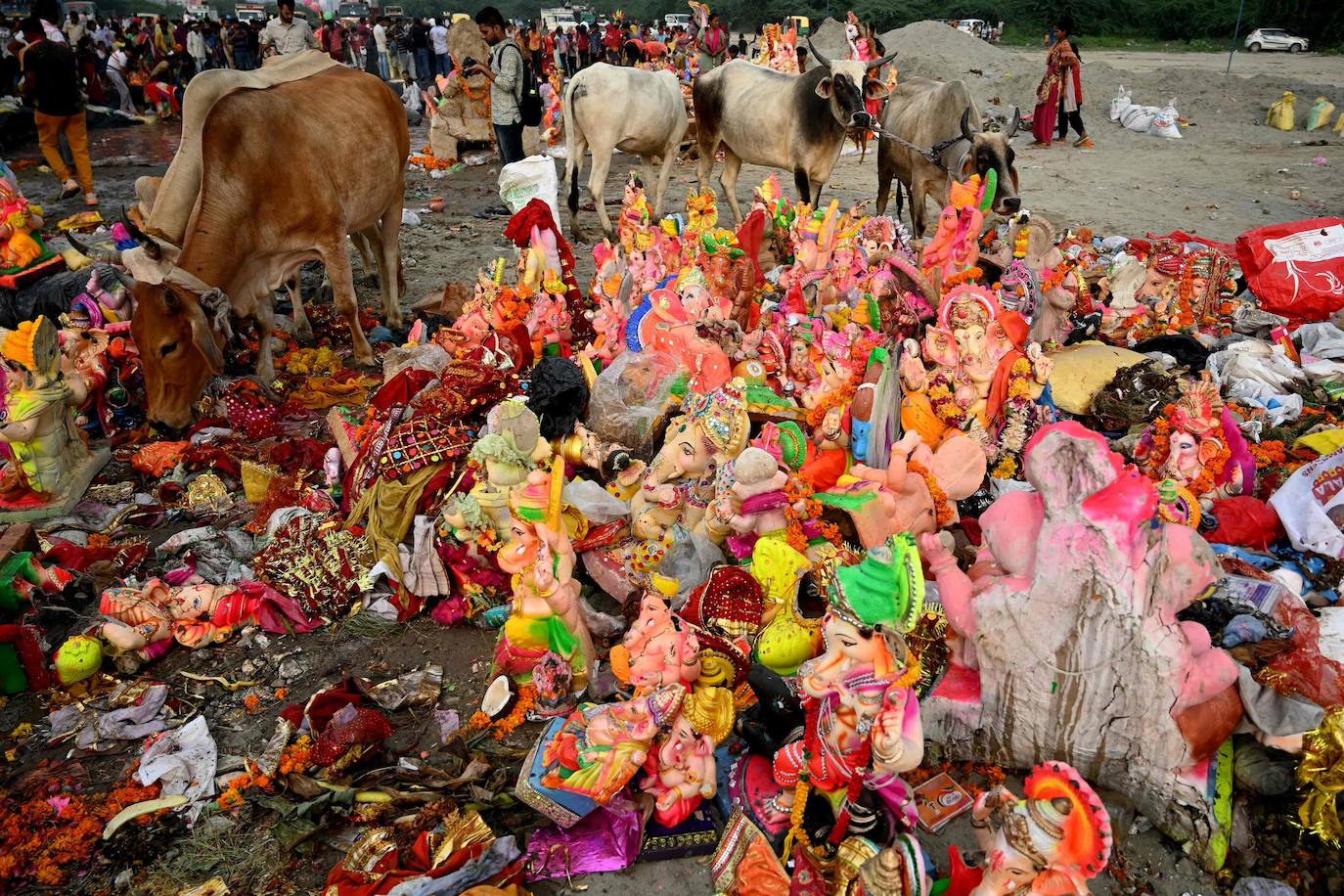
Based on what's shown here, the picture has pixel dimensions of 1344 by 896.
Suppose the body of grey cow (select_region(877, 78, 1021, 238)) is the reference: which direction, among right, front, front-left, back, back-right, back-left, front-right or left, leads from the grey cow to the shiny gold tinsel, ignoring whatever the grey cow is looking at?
front-right

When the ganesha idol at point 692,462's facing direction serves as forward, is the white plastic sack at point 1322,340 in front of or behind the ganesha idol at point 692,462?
behind

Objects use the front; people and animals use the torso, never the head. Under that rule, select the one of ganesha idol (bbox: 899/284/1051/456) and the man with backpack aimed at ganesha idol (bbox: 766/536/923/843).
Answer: ganesha idol (bbox: 899/284/1051/456)

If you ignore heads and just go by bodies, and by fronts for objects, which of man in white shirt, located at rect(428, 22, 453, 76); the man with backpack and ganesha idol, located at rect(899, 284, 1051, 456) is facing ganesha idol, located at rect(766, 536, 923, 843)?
ganesha idol, located at rect(899, 284, 1051, 456)

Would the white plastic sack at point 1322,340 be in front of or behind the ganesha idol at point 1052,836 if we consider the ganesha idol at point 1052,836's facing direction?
behind

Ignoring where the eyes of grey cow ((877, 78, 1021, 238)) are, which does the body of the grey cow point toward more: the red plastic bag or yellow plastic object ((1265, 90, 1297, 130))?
the red plastic bag

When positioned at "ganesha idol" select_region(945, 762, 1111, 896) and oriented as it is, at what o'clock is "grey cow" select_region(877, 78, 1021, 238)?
The grey cow is roughly at 4 o'clock from the ganesha idol.

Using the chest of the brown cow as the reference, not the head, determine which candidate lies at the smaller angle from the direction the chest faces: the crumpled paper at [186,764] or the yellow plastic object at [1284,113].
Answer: the crumpled paper

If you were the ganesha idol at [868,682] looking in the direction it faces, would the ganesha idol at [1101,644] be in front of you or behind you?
behind
